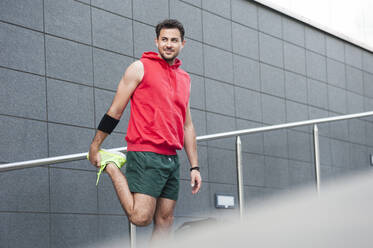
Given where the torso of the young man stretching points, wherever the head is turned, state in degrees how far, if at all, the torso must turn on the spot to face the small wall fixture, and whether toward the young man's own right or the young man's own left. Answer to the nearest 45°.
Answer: approximately 135° to the young man's own left

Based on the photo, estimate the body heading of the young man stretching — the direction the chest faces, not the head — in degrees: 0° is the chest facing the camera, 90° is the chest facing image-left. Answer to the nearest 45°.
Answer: approximately 315°
